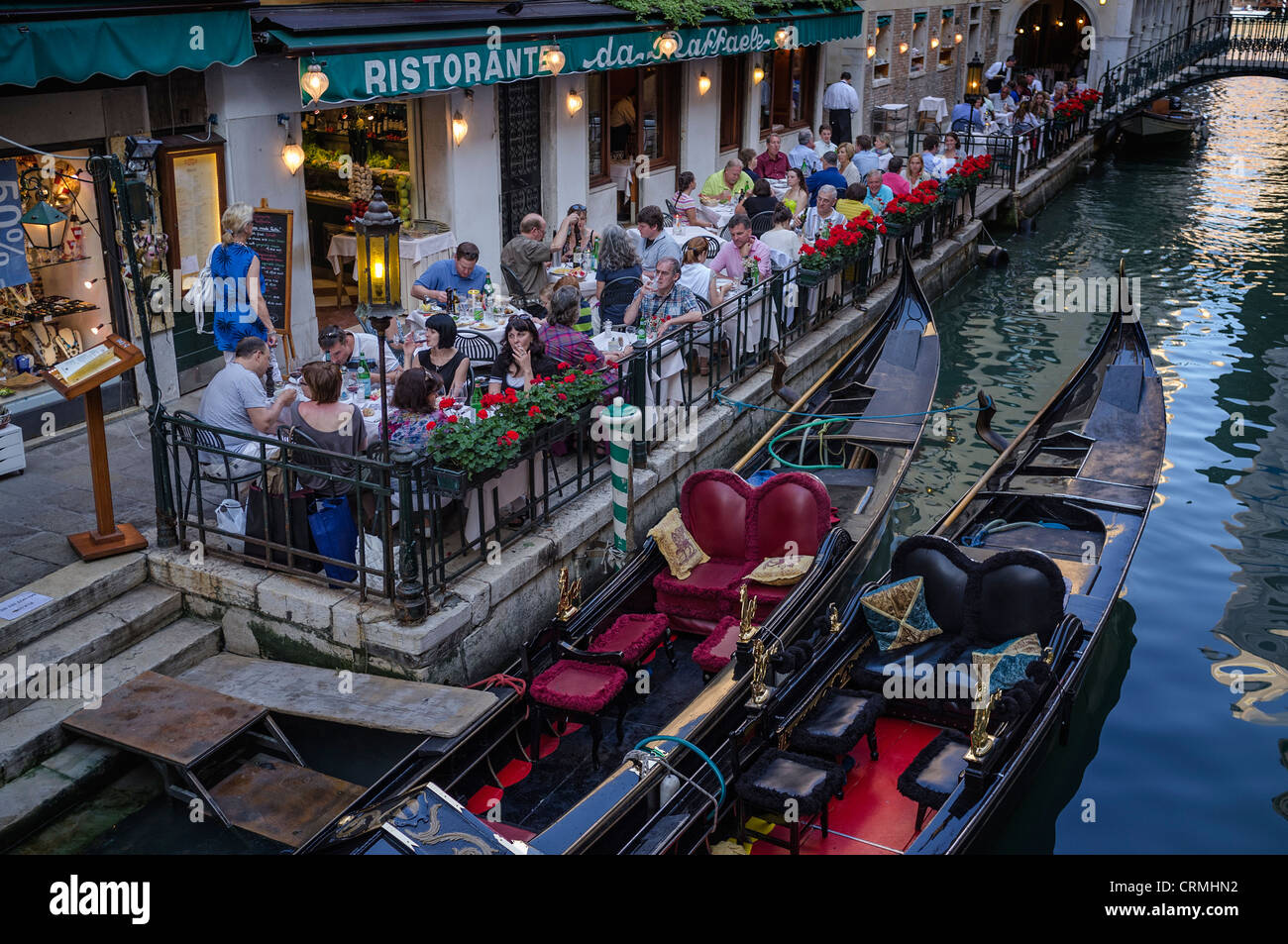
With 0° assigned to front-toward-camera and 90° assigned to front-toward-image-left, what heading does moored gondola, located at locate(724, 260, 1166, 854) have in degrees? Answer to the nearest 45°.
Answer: approximately 45°

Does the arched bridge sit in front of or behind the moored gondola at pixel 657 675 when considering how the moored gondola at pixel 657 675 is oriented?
behind

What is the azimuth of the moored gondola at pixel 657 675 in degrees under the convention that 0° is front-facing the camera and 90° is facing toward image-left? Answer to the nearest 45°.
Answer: approximately 45°

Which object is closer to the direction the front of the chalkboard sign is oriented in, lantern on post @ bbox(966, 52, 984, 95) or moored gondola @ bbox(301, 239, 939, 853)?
the moored gondola

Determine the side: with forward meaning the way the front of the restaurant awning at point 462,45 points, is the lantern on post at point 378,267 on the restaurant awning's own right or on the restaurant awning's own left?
on the restaurant awning's own right

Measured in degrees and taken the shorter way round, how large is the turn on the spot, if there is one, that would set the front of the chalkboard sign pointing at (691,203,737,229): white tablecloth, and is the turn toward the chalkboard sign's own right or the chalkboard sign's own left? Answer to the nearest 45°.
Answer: approximately 90° to the chalkboard sign's own left

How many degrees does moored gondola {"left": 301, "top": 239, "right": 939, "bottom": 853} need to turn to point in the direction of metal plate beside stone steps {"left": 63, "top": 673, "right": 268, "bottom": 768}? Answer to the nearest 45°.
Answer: approximately 45° to its right

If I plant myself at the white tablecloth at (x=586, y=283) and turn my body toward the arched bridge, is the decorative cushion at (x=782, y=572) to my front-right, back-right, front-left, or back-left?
back-right

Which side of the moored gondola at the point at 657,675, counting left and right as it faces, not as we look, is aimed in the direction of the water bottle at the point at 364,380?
right

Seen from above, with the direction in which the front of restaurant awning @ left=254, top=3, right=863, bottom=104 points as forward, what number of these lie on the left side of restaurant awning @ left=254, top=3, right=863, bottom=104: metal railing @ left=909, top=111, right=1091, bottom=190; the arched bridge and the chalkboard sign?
2

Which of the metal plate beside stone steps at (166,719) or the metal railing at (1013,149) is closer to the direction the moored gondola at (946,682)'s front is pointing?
the metal plate beside stone steps
